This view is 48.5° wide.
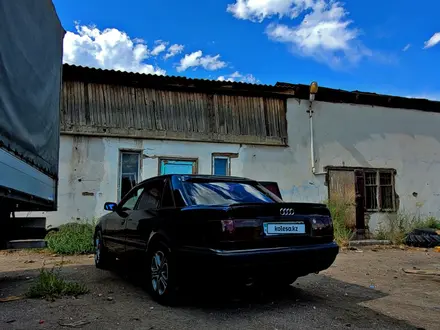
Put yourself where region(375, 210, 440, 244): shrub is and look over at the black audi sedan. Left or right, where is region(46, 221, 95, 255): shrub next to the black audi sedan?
right

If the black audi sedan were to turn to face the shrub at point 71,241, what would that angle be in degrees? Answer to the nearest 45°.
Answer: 0° — it already faces it

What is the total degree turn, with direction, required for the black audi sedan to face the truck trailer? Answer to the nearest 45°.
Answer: approximately 45° to its left

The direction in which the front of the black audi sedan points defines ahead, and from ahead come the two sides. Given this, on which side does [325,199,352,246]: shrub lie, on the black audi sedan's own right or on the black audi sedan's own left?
on the black audi sedan's own right

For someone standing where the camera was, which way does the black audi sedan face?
facing away from the viewer and to the left of the viewer

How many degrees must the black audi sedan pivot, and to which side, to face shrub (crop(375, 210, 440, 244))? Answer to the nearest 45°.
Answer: approximately 90° to its right
